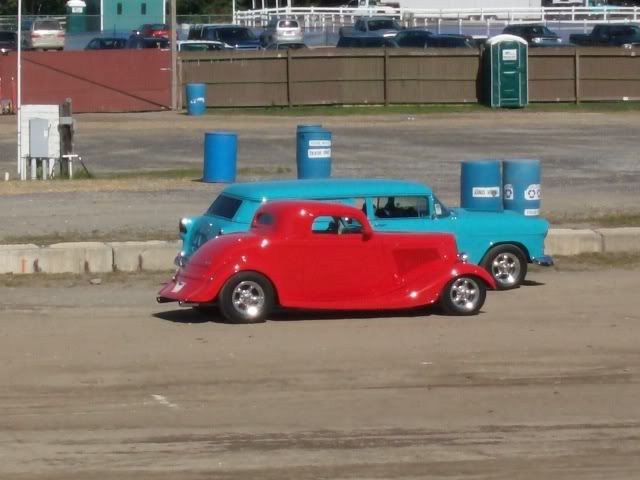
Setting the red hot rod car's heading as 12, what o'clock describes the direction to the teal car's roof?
The teal car's roof is roughly at 9 o'clock from the red hot rod car.

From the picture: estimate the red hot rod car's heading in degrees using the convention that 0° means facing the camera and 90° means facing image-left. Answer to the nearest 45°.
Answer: approximately 270°

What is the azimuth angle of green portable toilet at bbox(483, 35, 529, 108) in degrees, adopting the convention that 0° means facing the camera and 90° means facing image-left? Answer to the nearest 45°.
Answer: approximately 0°

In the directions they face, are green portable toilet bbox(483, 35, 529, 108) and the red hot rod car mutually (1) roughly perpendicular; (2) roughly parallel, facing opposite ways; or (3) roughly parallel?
roughly perpendicular

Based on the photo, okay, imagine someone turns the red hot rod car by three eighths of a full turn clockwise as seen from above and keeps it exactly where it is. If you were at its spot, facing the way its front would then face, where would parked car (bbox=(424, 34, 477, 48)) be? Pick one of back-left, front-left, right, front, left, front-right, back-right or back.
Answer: back-right

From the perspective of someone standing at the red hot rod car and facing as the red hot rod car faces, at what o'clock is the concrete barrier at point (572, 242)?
The concrete barrier is roughly at 10 o'clock from the red hot rod car.
